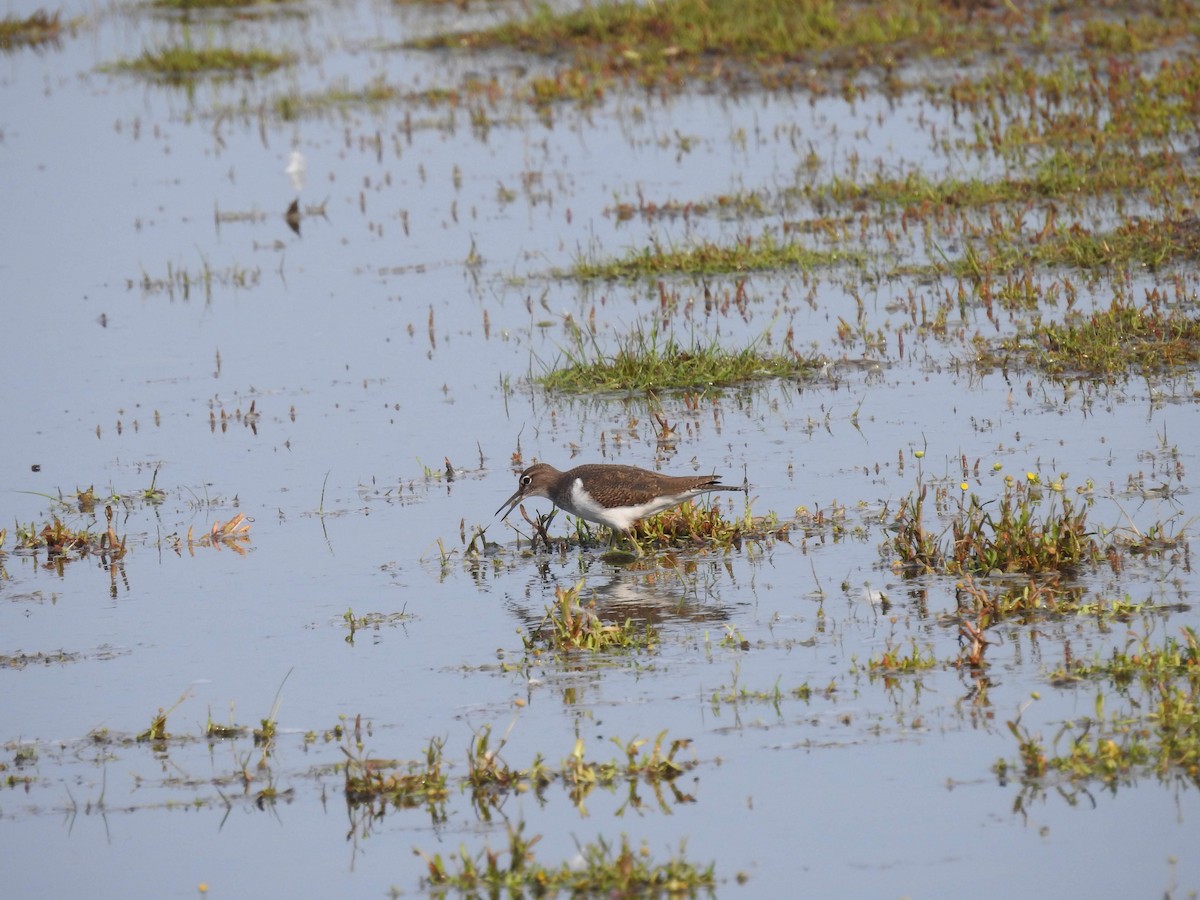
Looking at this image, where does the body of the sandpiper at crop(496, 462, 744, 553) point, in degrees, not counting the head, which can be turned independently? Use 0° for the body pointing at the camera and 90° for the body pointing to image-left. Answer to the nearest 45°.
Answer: approximately 90°

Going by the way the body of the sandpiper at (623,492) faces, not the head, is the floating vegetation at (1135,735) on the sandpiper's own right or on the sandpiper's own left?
on the sandpiper's own left

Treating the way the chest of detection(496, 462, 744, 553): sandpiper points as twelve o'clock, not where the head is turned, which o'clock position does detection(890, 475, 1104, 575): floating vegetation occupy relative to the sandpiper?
The floating vegetation is roughly at 7 o'clock from the sandpiper.

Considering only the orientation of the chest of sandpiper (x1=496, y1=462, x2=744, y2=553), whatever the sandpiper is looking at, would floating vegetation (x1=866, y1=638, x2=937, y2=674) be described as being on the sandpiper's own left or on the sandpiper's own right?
on the sandpiper's own left

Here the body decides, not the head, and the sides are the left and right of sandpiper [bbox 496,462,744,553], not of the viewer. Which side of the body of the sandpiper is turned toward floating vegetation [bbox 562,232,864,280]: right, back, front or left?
right

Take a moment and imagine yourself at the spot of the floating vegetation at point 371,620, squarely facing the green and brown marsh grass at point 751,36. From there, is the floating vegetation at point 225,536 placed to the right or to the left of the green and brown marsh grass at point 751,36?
left

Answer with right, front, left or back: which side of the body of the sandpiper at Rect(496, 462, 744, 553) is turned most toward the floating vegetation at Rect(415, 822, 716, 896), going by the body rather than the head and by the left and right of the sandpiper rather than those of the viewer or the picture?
left

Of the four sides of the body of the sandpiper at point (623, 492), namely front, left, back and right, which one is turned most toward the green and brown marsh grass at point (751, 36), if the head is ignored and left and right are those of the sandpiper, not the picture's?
right

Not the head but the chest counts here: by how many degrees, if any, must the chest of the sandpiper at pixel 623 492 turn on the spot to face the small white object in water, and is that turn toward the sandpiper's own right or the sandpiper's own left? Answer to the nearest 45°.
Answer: approximately 90° to the sandpiper's own right
